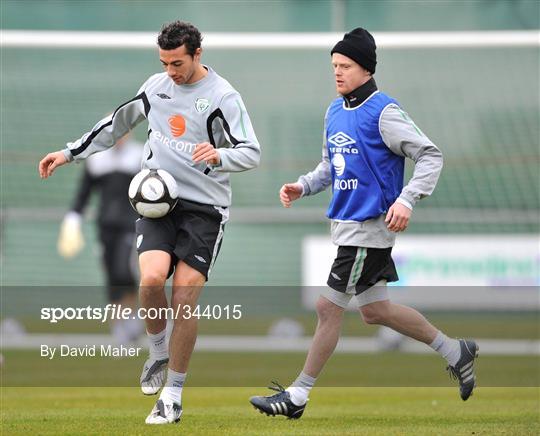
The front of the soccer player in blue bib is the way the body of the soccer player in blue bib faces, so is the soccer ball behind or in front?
in front

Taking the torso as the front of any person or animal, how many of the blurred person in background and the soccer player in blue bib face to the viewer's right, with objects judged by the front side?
0

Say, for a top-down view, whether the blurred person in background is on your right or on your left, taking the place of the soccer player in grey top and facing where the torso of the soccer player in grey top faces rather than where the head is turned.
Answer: on your right

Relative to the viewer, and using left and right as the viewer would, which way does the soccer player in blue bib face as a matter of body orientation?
facing the viewer and to the left of the viewer

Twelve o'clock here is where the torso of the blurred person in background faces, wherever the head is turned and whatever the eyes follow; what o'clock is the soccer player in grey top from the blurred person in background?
The soccer player in grey top is roughly at 12 o'clock from the blurred person in background.

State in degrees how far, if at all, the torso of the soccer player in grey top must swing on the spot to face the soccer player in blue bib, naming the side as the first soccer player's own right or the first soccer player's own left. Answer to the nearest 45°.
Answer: approximately 135° to the first soccer player's own left

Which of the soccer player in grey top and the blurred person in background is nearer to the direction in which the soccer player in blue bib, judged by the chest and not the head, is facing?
the soccer player in grey top

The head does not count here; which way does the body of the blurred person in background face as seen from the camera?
toward the camera

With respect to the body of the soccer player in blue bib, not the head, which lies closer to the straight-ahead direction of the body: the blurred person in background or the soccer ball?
the soccer ball

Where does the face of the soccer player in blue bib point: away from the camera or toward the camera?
toward the camera

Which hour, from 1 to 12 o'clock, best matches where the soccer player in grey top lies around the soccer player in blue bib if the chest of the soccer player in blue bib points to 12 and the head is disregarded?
The soccer player in grey top is roughly at 1 o'clock from the soccer player in blue bib.

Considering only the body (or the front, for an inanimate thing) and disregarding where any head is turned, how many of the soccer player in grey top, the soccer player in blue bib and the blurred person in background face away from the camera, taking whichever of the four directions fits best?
0

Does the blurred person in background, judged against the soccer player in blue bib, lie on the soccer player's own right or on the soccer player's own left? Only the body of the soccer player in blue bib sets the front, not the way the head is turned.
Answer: on the soccer player's own right
